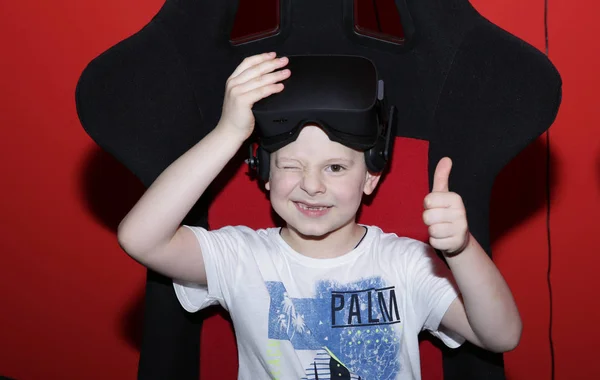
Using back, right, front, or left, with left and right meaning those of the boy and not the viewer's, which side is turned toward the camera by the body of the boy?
front

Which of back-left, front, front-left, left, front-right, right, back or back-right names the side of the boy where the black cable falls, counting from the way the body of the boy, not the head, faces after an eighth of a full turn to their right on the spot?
back
